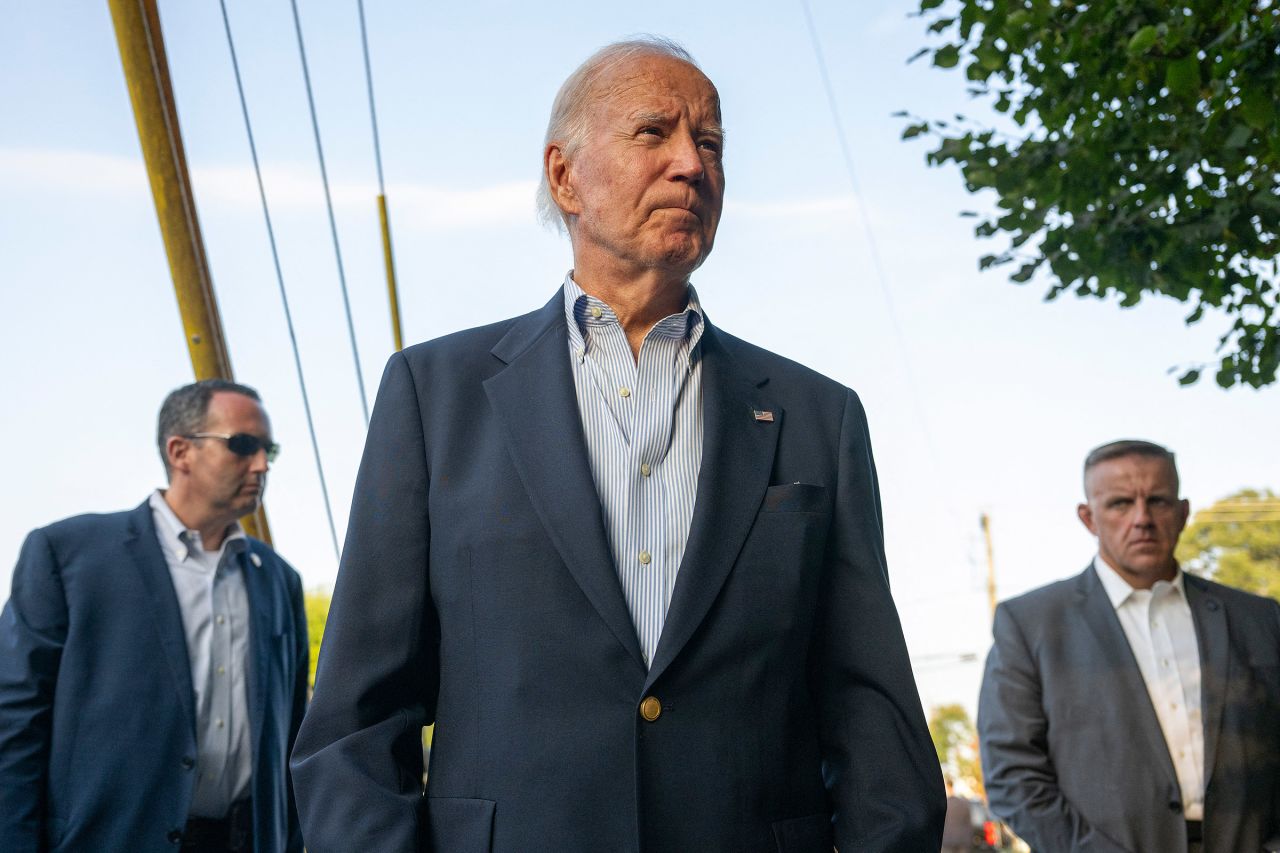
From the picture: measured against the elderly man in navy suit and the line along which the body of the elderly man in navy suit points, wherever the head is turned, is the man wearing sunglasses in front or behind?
behind

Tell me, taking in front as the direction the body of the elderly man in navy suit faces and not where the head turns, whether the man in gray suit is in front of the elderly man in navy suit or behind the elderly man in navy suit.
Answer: behind

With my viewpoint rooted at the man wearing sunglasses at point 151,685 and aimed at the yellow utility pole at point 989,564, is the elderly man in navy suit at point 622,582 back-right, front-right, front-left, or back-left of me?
back-right

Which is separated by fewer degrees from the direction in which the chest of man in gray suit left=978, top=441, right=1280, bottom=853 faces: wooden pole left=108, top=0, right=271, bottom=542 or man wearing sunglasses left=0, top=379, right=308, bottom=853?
the man wearing sunglasses

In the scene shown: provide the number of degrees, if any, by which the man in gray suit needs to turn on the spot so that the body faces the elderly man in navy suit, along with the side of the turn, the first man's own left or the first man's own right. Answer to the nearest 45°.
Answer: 0° — they already face them

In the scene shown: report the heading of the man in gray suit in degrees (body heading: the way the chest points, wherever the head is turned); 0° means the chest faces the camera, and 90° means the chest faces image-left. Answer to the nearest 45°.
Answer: approximately 0°

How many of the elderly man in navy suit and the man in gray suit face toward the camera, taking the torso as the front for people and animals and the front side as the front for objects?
2

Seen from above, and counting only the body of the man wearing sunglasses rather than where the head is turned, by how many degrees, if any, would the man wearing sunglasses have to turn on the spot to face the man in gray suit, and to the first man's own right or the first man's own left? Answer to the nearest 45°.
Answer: approximately 45° to the first man's own left

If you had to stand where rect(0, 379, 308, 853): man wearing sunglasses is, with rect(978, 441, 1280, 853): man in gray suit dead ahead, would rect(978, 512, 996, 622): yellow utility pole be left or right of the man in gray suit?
left
